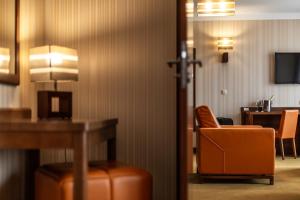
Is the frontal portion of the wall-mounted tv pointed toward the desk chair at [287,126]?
yes

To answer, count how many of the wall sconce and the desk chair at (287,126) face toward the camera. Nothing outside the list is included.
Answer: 1

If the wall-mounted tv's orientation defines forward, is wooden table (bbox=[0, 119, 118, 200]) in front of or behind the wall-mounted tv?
in front

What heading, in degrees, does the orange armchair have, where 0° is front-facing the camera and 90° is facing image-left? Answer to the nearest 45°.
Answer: approximately 270°

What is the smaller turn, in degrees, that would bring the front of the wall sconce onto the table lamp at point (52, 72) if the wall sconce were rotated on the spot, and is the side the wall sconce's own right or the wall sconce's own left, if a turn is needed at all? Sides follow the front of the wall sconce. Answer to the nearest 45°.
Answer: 0° — it already faces it

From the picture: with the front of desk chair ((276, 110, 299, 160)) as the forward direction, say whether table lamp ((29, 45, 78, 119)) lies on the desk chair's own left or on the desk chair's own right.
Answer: on the desk chair's own left

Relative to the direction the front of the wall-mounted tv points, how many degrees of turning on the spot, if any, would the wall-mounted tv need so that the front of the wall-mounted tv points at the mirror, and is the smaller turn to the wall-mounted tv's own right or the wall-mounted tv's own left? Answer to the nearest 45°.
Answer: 0° — it already faces it

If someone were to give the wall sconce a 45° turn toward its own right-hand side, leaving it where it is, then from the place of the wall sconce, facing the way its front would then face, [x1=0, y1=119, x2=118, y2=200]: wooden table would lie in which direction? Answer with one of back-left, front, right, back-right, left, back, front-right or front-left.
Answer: front-left

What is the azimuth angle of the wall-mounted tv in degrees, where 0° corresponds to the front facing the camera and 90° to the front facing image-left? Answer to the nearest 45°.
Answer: approximately 0°

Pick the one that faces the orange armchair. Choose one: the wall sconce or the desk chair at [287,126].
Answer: the wall sconce

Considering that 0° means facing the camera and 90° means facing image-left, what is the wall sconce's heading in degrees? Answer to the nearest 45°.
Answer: approximately 0°
